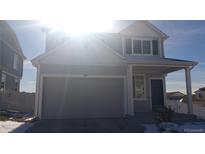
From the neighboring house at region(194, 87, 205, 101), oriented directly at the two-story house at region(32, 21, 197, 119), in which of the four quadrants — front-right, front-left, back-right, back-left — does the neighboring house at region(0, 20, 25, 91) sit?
front-right

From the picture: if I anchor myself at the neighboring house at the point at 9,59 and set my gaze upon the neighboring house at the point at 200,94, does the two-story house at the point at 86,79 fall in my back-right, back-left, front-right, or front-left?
front-right

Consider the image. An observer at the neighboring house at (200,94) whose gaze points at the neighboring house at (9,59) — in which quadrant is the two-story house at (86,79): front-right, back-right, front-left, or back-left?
front-left

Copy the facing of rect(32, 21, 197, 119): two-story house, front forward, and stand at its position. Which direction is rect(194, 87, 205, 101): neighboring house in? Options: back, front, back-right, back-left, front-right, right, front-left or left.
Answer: back-left

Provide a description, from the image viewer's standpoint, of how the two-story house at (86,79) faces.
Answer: facing the viewer

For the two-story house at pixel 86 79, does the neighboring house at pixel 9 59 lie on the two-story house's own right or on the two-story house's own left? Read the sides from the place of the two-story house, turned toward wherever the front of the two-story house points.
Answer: on the two-story house's own right
